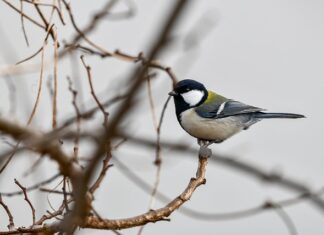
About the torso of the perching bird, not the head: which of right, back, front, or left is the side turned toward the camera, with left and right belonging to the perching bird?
left
